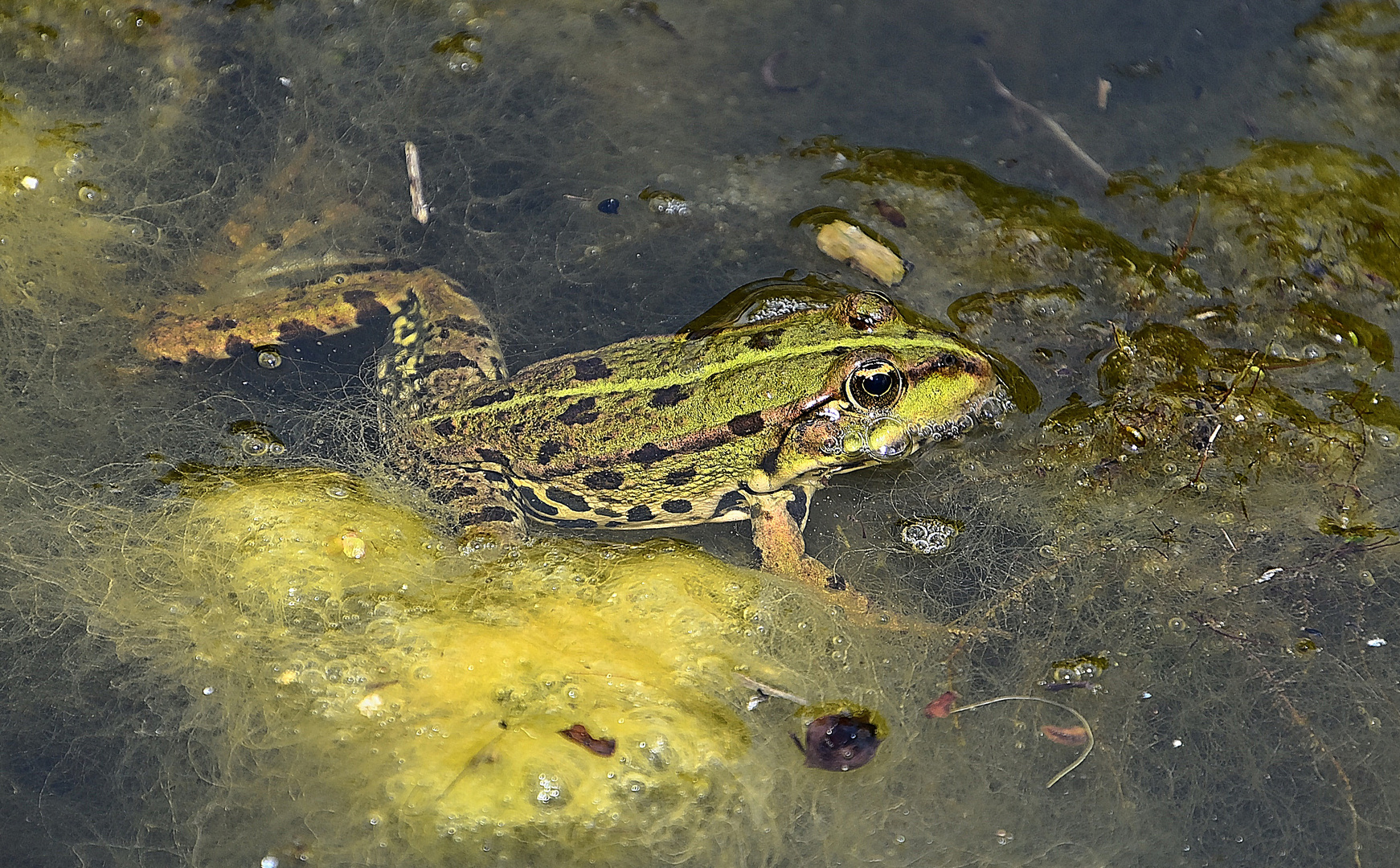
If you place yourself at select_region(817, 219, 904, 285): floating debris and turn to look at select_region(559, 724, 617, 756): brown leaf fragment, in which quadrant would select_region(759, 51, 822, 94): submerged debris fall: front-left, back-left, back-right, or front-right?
back-right

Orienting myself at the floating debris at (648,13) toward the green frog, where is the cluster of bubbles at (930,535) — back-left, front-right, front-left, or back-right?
front-left

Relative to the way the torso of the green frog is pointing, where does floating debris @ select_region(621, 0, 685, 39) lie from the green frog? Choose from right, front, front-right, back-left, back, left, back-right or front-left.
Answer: left

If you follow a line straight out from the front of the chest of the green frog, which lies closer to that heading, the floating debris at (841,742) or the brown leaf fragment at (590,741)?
the floating debris

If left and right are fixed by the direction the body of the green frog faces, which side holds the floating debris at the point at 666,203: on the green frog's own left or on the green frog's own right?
on the green frog's own left

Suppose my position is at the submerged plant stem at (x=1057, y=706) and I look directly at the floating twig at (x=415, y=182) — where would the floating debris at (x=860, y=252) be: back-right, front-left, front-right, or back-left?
front-right

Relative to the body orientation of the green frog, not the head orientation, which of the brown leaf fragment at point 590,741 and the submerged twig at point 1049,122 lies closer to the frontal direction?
the submerged twig

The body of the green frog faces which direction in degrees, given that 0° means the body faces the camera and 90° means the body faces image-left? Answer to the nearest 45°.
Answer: approximately 270°

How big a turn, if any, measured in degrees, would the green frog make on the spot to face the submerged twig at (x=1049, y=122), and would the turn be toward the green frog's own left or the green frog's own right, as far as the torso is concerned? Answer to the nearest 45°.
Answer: approximately 45° to the green frog's own left

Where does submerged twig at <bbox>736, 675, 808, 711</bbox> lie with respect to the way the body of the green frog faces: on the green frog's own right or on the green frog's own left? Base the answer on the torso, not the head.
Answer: on the green frog's own right

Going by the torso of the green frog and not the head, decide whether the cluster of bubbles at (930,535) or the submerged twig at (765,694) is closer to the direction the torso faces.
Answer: the cluster of bubbles

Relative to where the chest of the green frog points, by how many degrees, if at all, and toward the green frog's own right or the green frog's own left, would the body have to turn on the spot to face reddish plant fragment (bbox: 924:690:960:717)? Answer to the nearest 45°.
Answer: approximately 45° to the green frog's own right

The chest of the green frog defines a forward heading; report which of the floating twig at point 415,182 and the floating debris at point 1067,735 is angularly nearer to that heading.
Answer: the floating debris

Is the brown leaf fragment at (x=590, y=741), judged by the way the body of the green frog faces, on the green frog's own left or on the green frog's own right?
on the green frog's own right

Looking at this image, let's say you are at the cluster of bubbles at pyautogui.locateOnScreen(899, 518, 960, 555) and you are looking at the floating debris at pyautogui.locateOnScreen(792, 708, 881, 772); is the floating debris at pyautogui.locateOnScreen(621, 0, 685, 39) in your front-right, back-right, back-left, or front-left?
back-right

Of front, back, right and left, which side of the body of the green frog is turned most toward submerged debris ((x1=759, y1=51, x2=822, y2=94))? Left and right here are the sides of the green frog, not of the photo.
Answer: left

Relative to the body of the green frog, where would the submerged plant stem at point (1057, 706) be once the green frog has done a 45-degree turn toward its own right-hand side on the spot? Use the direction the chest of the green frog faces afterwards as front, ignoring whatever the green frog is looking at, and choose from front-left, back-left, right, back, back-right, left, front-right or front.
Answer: front
